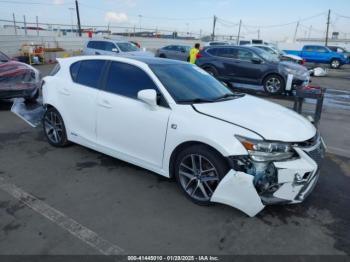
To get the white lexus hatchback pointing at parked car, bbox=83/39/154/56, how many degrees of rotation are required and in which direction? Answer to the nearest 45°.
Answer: approximately 135° to its left

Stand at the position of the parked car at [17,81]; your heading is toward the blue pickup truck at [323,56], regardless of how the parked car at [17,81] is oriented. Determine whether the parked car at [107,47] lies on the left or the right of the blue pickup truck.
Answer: left

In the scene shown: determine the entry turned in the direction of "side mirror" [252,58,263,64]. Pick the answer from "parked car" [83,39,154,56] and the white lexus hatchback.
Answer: the parked car

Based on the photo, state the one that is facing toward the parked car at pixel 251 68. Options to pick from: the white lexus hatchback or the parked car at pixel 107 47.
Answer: the parked car at pixel 107 47

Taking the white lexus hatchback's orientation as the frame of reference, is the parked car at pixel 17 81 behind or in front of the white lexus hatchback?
behind

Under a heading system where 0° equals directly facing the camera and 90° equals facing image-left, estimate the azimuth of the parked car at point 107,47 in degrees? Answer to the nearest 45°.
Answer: approximately 315°

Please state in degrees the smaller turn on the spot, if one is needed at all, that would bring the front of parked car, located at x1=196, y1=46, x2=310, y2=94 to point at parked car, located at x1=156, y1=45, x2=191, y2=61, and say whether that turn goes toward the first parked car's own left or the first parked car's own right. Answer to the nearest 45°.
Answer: approximately 180°

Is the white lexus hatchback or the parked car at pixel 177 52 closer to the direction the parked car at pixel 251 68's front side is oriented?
the white lexus hatchback
